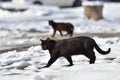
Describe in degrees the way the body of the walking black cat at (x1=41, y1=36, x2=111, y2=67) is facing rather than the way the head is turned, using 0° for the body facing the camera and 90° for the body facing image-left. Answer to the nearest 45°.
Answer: approximately 90°
